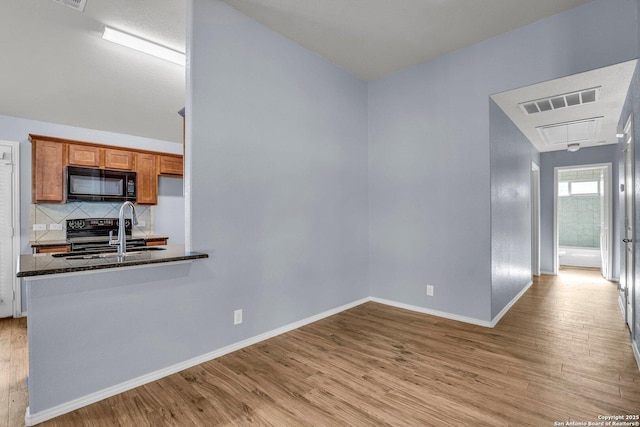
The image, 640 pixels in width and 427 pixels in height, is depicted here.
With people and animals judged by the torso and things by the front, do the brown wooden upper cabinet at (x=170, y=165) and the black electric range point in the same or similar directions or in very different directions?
same or similar directions

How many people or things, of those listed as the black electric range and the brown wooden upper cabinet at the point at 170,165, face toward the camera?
2

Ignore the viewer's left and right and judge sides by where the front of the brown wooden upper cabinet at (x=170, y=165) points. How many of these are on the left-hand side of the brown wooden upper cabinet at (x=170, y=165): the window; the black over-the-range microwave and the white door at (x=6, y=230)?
1

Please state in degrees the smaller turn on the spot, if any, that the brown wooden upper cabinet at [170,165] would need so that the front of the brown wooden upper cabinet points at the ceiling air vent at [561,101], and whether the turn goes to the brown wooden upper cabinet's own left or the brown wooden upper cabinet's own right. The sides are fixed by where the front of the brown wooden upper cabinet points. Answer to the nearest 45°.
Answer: approximately 45° to the brown wooden upper cabinet's own left

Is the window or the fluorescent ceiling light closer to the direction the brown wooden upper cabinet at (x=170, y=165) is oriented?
the fluorescent ceiling light

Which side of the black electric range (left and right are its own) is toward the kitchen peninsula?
front

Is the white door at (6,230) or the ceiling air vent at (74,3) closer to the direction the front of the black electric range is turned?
the ceiling air vent

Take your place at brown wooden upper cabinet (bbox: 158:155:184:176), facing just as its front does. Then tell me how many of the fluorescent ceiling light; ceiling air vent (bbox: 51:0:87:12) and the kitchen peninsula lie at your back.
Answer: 0

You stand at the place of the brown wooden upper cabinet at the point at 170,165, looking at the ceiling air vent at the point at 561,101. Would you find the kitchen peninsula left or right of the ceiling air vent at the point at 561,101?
right

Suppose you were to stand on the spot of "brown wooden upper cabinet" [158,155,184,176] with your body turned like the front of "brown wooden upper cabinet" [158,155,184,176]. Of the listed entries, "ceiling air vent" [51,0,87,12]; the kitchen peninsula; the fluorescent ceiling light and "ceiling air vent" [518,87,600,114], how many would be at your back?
0

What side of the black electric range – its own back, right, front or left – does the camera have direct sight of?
front

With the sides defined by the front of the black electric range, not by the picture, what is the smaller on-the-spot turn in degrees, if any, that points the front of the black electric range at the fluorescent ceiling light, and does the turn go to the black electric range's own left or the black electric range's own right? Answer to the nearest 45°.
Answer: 0° — it already faces it

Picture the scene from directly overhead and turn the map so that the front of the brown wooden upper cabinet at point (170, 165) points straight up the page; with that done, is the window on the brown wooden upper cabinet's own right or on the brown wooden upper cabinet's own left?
on the brown wooden upper cabinet's own left

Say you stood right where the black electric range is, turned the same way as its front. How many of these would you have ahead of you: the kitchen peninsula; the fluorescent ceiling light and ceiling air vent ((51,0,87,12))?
3

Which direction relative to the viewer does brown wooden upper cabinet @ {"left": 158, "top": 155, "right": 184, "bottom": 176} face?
toward the camera

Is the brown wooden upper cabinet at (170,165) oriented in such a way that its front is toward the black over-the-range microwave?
no

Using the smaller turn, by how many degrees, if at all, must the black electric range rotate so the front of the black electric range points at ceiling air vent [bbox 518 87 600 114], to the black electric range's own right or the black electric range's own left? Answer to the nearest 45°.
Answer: approximately 45° to the black electric range's own left
